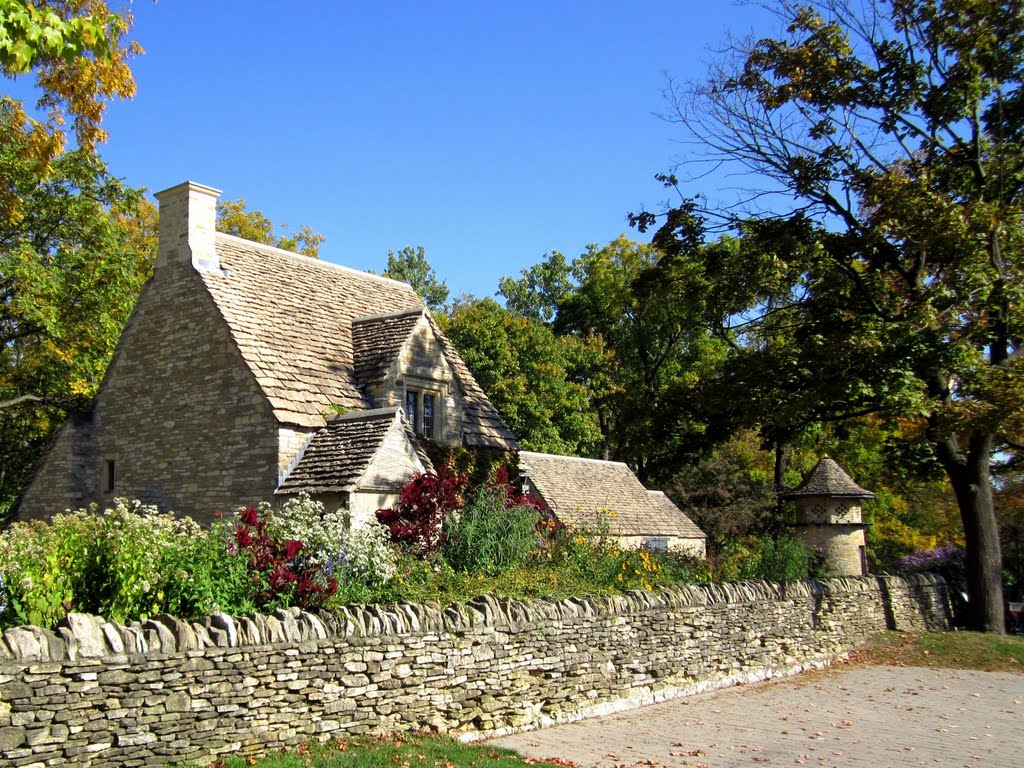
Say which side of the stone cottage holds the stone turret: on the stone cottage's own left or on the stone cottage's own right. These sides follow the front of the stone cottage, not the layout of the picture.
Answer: on the stone cottage's own left

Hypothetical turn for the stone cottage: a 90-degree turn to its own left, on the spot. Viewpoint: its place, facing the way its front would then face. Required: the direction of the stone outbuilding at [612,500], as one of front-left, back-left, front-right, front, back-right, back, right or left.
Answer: front

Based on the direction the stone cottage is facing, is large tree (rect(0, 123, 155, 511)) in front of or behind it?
behind

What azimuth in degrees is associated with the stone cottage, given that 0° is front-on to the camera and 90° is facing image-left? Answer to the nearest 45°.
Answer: approximately 315°

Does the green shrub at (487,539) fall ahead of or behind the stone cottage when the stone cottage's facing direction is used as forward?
ahead

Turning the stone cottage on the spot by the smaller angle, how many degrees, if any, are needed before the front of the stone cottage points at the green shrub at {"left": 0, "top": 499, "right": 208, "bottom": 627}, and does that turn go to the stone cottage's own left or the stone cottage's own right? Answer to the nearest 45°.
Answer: approximately 45° to the stone cottage's own right

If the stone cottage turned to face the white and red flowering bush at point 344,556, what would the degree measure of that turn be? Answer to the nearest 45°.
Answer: approximately 45° to its right

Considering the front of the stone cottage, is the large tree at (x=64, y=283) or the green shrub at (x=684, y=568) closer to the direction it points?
the green shrub

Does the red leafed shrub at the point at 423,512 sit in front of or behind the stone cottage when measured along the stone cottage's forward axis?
in front
